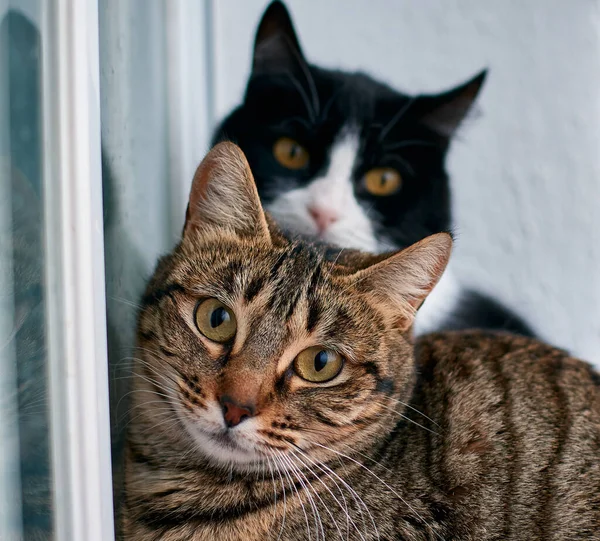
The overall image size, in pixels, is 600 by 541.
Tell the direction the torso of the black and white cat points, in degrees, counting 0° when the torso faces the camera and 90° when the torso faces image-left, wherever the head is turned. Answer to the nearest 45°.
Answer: approximately 0°

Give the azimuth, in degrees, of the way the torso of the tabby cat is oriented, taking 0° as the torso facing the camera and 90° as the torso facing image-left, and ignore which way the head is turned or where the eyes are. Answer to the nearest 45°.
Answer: approximately 45°
